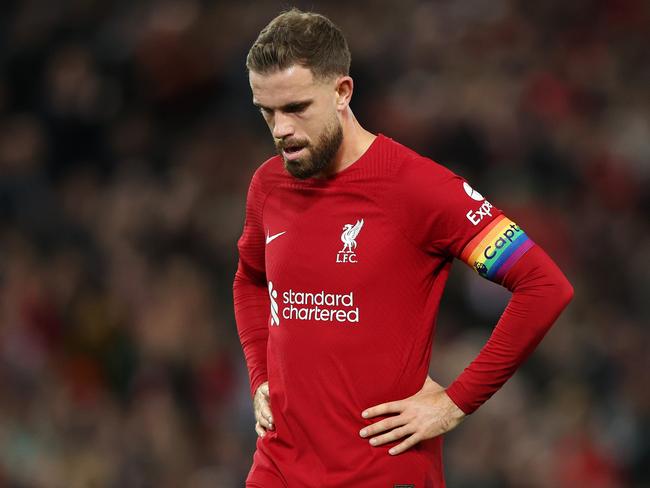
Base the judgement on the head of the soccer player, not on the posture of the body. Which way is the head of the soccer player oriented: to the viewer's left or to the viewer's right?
to the viewer's left

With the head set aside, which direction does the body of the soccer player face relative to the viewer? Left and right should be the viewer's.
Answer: facing the viewer and to the left of the viewer
